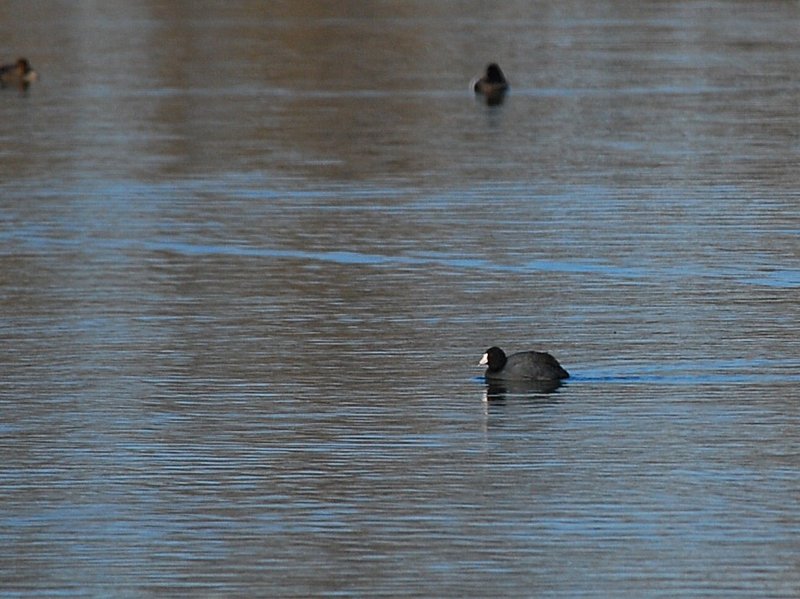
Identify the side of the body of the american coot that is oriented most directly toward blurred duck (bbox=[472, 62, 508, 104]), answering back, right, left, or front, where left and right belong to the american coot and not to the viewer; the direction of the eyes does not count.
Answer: right

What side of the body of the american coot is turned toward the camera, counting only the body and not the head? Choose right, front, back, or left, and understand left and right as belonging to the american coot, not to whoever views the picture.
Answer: left
